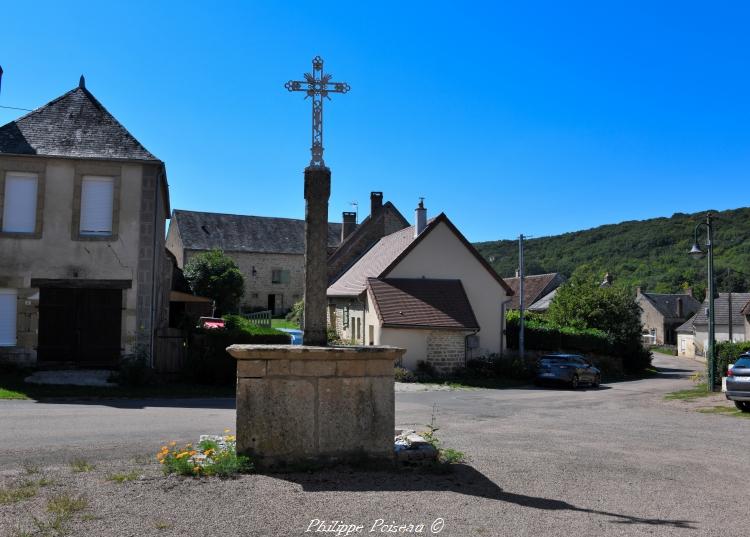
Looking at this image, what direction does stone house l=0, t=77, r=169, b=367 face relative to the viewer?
toward the camera

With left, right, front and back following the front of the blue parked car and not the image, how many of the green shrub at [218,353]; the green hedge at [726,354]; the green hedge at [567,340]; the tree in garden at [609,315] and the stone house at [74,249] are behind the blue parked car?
2

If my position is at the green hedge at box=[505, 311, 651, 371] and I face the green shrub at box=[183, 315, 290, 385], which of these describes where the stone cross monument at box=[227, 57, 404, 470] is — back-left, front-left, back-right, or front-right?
front-left

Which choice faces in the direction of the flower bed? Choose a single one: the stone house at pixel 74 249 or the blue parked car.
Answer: the stone house

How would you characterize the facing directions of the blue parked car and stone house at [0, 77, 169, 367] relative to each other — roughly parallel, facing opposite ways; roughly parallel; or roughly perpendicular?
roughly perpendicular

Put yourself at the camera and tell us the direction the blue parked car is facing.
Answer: facing away from the viewer and to the right of the viewer

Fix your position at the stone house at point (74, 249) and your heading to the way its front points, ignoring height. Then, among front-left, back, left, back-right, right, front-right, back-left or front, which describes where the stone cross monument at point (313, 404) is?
front

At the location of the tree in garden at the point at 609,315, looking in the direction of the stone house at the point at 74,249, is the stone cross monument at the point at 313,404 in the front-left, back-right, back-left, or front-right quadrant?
front-left

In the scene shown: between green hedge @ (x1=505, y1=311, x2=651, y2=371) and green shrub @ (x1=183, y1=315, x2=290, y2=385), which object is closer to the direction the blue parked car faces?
the green hedge

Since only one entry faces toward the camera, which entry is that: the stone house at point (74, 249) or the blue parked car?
the stone house

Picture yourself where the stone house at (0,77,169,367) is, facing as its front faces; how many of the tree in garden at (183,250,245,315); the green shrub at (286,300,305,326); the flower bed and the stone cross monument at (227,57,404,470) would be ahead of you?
2

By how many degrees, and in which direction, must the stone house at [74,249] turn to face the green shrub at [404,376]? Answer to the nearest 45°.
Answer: approximately 90° to its left

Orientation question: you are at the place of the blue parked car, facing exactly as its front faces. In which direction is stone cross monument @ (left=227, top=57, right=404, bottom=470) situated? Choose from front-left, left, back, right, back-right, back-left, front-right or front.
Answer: back-right

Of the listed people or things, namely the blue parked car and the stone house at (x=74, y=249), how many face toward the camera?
1
